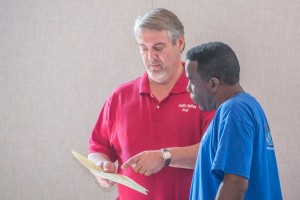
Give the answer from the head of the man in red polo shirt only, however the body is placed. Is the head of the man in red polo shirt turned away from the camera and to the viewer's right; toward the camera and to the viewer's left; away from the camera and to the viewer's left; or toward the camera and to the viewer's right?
toward the camera and to the viewer's left

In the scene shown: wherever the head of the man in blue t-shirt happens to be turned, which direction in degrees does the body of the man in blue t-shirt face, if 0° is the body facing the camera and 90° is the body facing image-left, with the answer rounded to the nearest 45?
approximately 90°

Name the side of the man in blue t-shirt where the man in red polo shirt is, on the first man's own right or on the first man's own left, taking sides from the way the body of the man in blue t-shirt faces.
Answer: on the first man's own right

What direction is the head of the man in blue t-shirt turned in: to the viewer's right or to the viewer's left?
to the viewer's left
